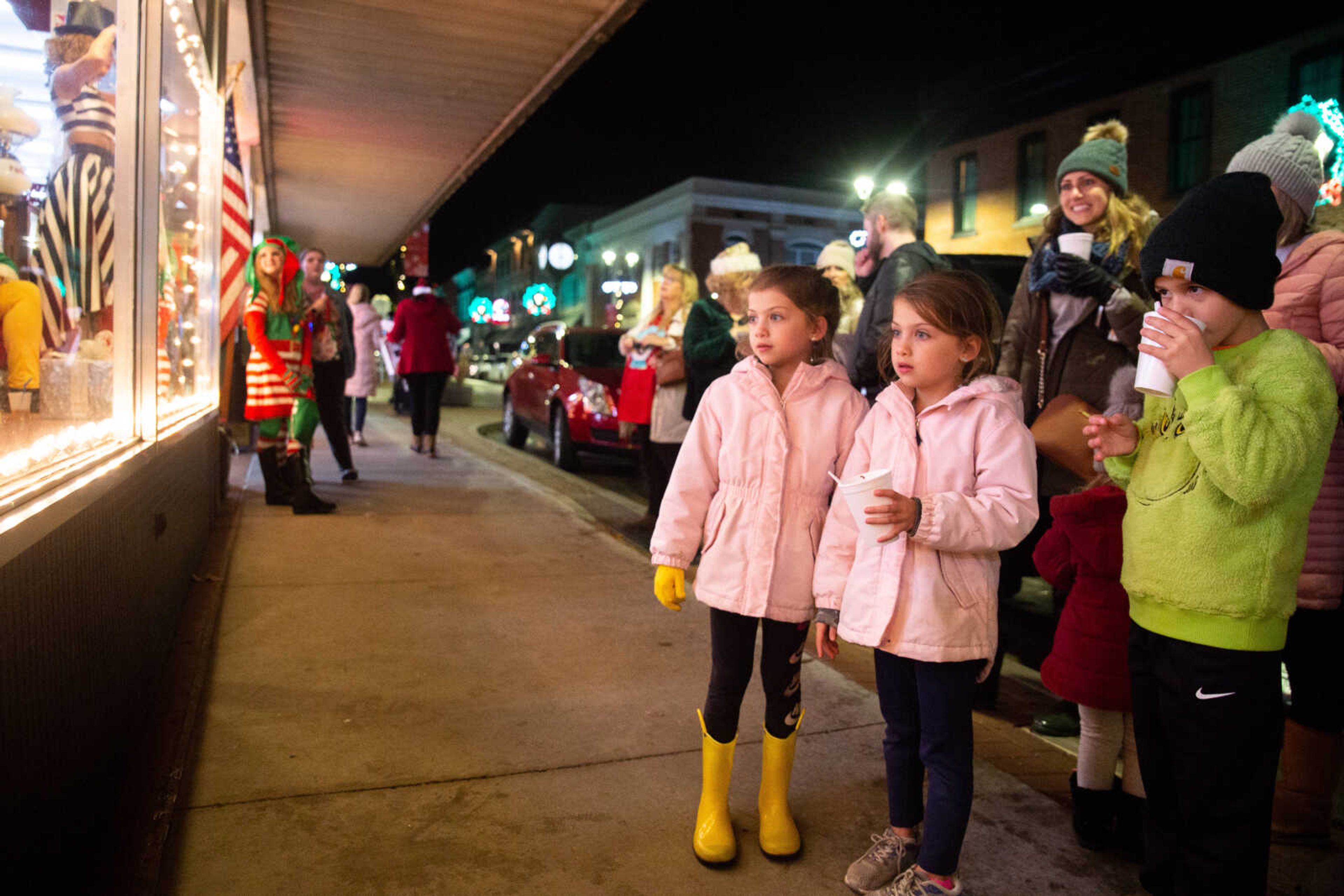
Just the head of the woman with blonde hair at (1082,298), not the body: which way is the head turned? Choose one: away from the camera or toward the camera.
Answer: toward the camera

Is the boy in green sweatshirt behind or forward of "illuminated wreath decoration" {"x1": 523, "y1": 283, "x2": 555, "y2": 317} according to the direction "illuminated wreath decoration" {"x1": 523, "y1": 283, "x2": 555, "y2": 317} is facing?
forward

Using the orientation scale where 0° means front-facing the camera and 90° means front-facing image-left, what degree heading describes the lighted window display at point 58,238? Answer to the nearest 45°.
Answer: approximately 315°

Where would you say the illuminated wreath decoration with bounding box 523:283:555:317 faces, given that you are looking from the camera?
facing the viewer

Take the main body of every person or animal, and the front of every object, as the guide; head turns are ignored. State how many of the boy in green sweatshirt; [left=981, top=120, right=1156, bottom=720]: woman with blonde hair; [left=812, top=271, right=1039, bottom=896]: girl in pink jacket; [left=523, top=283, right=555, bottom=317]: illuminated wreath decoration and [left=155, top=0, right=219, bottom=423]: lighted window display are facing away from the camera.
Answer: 0

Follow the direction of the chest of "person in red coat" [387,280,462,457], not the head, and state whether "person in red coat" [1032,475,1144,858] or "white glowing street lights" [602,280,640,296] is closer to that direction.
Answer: the white glowing street lights

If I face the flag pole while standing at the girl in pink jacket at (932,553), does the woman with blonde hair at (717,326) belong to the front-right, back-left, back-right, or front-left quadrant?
front-right

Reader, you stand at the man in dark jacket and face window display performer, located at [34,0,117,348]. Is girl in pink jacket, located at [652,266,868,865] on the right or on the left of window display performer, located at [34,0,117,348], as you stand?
left

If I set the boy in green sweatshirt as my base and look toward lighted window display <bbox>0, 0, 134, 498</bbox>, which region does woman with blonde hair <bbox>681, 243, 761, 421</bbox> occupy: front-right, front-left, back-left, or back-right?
front-right

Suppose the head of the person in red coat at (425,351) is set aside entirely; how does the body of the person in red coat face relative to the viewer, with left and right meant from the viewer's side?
facing away from the viewer

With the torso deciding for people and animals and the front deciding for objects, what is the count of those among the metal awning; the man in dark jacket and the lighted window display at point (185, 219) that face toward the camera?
0

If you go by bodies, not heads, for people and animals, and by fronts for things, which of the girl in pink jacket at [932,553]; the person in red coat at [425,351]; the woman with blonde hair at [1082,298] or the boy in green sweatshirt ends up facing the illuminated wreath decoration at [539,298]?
the person in red coat

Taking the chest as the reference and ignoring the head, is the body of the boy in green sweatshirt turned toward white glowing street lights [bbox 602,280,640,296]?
no

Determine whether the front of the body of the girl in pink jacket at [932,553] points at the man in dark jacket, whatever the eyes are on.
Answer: no

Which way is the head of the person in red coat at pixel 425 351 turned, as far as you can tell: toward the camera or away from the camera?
away from the camera

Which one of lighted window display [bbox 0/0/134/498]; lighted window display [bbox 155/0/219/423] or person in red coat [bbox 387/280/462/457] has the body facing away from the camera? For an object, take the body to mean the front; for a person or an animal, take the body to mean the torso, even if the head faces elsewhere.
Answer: the person in red coat
